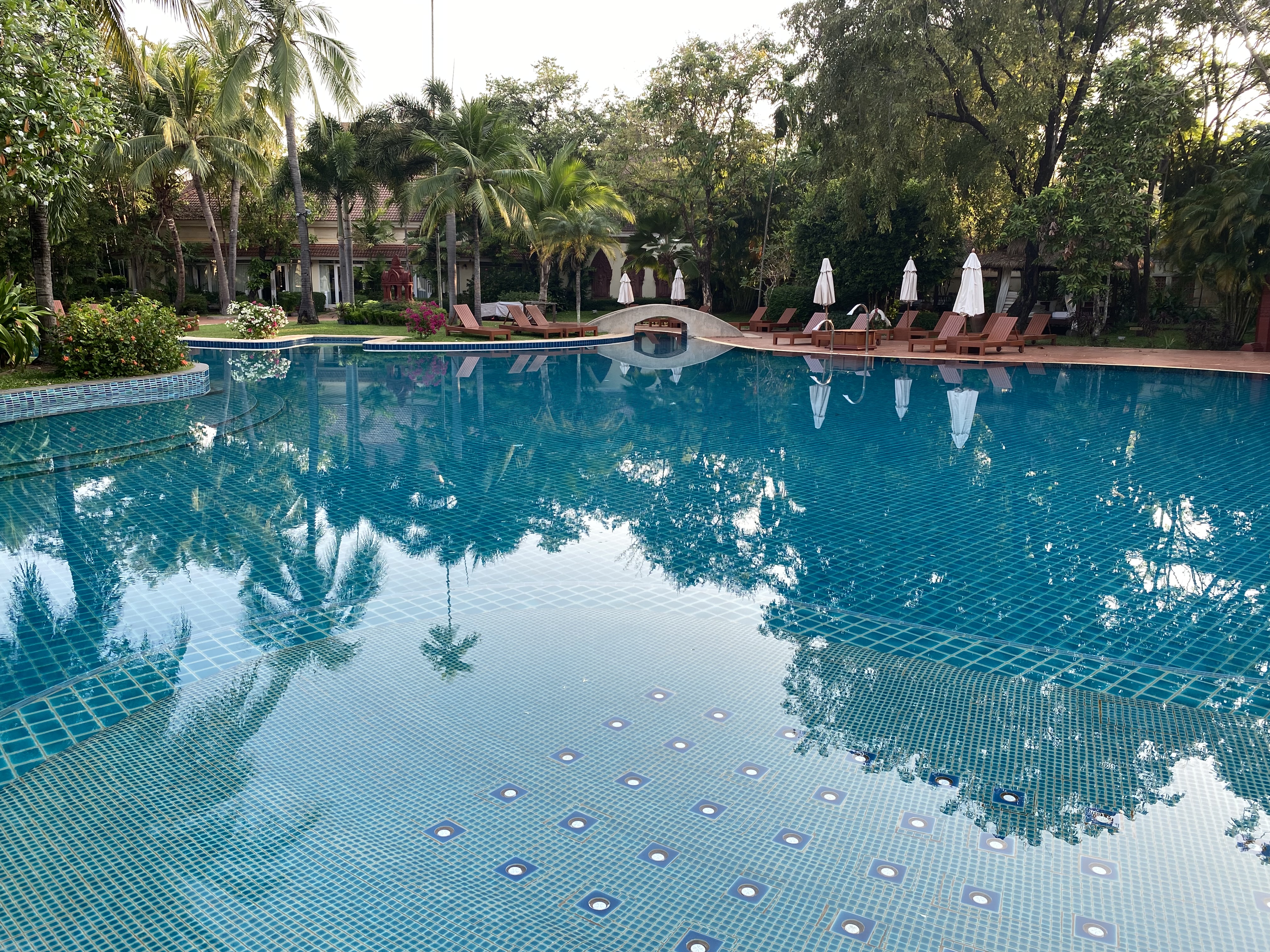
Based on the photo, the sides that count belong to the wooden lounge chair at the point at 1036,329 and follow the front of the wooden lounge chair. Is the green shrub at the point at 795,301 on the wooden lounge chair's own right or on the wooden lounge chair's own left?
on the wooden lounge chair's own right

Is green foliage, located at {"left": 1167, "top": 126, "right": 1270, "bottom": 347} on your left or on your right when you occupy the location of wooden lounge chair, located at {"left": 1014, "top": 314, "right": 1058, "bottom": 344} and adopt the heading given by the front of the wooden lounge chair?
on your left

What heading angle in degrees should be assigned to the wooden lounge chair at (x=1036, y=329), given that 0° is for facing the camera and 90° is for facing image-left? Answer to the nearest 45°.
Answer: approximately 45°

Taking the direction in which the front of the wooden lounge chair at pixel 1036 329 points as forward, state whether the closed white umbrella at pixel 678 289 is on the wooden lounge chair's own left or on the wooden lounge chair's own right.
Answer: on the wooden lounge chair's own right

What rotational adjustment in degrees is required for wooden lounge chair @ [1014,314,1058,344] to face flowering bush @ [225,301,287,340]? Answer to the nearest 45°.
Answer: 0° — it already faces it

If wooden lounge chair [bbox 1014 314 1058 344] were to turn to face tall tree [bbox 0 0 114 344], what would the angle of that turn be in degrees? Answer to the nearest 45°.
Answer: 0° — it already faces it

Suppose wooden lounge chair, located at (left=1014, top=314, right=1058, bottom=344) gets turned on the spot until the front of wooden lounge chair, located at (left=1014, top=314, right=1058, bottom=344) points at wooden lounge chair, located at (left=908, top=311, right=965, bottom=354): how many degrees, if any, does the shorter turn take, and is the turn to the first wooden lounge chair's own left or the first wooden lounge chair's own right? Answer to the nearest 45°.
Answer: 0° — it already faces it
